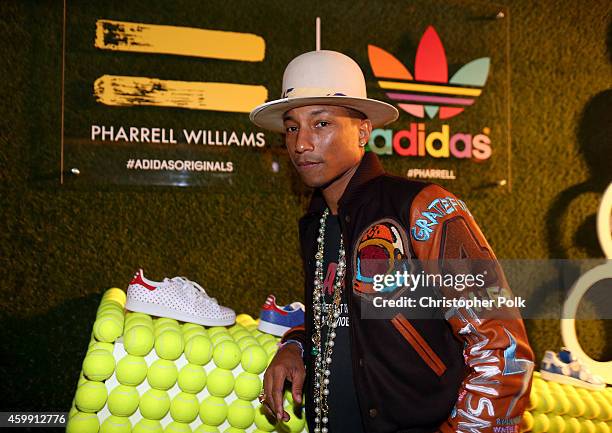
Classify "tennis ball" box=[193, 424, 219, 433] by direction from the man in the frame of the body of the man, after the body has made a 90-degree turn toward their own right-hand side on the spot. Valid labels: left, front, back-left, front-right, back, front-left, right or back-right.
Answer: front

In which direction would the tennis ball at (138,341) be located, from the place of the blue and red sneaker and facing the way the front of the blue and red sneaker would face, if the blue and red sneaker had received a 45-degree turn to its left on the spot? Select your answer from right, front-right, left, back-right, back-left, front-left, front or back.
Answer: back-left

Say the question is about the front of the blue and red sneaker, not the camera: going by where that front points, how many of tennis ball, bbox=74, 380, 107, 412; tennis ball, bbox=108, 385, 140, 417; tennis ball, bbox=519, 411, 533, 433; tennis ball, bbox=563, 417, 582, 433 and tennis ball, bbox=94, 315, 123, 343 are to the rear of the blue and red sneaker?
3

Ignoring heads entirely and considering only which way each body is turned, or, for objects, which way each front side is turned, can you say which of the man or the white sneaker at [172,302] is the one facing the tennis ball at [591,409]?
the white sneaker

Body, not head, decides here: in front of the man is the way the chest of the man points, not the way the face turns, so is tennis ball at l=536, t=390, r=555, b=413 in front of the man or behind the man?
behind

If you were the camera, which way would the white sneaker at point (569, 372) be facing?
facing to the right of the viewer

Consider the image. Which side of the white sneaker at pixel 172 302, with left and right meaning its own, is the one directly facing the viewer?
right

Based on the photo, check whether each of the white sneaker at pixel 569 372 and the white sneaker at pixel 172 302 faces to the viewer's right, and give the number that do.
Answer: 2

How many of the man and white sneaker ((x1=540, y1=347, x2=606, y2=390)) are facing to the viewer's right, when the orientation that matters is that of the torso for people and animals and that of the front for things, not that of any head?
1

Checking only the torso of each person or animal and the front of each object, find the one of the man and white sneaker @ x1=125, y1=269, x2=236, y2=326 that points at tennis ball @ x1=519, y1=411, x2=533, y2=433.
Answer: the white sneaker

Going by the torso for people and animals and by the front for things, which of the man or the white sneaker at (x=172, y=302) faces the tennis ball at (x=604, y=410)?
the white sneaker

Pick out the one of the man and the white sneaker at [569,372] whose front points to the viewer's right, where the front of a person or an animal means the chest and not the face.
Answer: the white sneaker

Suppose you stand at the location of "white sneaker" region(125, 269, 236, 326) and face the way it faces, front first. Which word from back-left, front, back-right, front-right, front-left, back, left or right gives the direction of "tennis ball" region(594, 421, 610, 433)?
front
